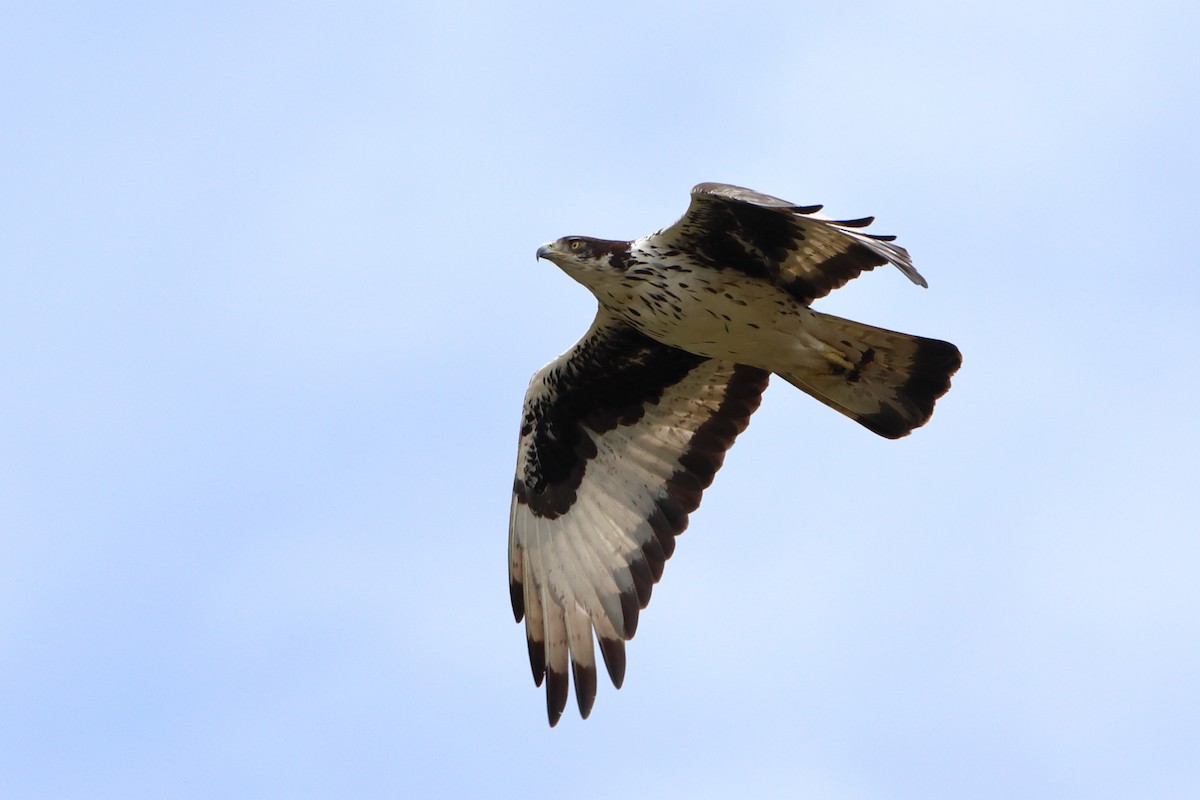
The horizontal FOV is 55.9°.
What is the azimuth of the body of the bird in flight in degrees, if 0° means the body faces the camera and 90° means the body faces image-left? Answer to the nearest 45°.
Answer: approximately 90°
